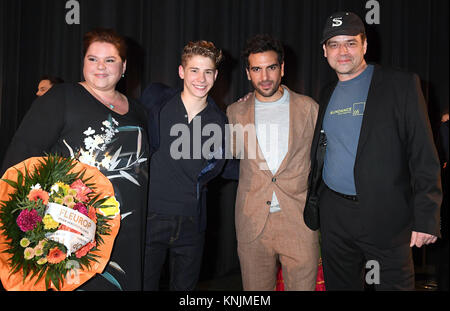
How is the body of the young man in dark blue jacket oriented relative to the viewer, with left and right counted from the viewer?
facing the viewer

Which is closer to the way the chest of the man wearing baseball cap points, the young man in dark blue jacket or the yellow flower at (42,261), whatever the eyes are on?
the yellow flower

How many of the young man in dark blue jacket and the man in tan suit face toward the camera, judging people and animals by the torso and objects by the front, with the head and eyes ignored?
2

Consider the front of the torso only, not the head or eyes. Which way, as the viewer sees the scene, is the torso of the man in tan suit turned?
toward the camera

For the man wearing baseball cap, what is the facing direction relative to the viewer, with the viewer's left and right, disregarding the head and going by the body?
facing the viewer and to the left of the viewer
